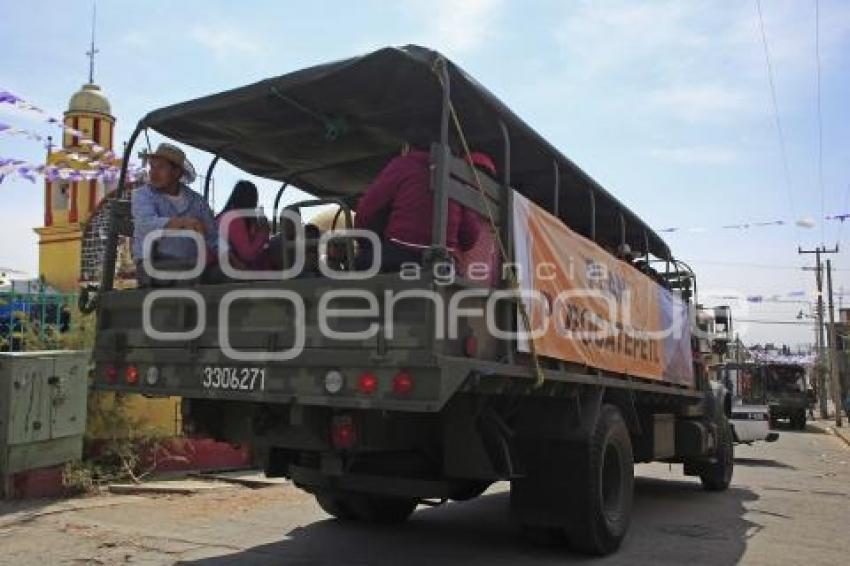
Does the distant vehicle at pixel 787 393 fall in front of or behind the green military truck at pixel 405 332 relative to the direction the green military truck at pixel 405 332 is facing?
in front

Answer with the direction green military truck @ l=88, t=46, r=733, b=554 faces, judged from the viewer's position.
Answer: facing away from the viewer and to the right of the viewer

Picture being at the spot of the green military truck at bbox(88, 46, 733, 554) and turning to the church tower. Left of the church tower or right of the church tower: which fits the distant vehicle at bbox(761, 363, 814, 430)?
right

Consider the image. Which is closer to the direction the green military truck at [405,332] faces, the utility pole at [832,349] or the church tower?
the utility pole

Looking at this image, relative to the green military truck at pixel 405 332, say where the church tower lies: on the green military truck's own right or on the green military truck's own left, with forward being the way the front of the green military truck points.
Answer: on the green military truck's own left
